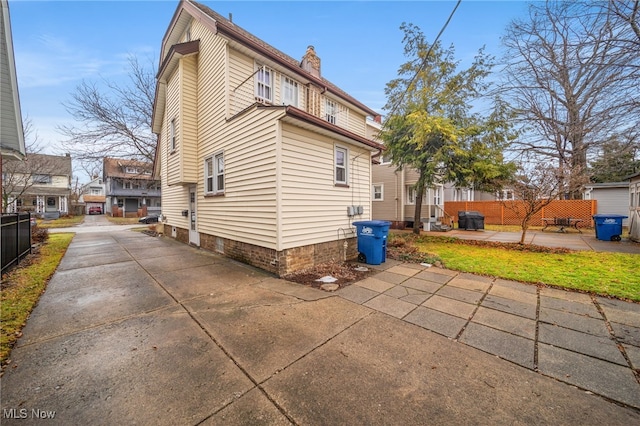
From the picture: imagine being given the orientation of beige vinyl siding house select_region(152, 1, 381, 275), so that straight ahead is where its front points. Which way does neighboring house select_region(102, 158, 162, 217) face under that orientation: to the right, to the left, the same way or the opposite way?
the opposite way

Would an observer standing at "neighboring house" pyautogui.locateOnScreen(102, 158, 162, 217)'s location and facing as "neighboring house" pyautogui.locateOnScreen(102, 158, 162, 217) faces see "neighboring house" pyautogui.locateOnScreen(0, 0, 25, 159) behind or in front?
in front

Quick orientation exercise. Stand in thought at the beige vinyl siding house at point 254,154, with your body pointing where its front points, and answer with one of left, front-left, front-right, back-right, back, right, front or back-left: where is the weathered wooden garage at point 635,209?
back-right

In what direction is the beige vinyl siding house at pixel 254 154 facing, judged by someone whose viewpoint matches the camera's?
facing away from the viewer and to the left of the viewer

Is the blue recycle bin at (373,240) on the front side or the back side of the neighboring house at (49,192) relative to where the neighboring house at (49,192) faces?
on the front side

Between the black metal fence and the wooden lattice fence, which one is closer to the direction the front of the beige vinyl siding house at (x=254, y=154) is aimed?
the black metal fence

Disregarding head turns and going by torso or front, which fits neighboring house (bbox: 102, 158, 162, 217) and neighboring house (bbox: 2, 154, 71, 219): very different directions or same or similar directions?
same or similar directions

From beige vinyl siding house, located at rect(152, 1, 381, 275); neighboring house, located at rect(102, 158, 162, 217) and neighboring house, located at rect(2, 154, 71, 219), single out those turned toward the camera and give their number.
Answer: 2

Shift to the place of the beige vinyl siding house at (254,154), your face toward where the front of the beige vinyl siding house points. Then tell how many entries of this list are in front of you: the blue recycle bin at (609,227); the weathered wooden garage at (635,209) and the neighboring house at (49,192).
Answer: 1

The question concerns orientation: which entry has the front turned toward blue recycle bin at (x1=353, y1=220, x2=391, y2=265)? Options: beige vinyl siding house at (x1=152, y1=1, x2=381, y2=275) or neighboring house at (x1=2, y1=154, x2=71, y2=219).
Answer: the neighboring house

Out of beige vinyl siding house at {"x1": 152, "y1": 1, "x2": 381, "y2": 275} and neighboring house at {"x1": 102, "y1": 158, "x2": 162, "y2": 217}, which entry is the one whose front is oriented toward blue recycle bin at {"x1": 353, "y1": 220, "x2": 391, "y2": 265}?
the neighboring house

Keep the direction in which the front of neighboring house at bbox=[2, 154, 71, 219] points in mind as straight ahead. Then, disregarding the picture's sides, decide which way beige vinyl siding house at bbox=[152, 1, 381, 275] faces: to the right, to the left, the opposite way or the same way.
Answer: the opposite way

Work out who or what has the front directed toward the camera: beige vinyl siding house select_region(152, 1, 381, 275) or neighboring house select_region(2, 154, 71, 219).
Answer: the neighboring house

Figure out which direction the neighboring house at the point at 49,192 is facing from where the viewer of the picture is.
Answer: facing the viewer

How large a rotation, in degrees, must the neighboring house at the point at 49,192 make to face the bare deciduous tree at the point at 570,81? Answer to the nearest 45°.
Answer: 0° — it already faces it
